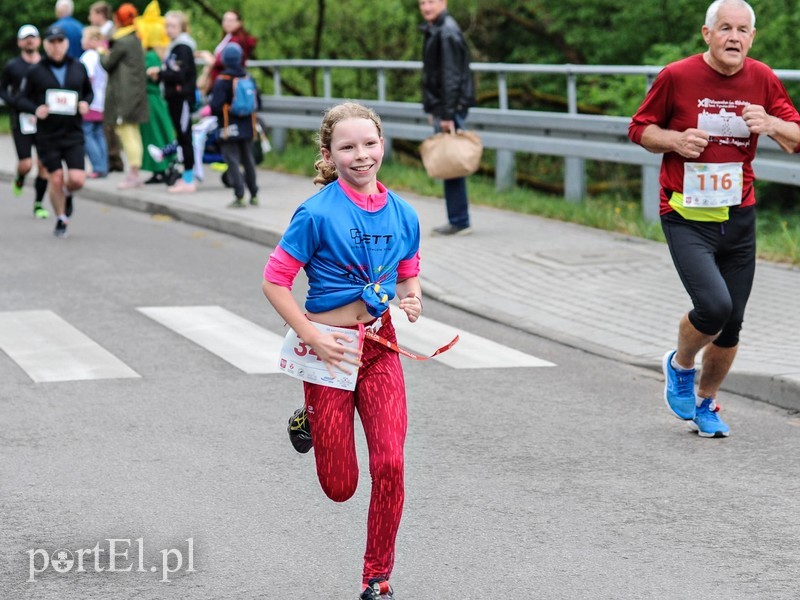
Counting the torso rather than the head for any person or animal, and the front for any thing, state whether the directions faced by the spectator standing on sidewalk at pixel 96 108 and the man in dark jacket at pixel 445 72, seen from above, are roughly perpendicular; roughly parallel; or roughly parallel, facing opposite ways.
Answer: roughly parallel

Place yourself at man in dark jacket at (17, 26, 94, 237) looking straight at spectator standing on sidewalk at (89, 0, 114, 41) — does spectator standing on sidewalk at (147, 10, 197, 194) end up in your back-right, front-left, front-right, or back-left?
front-right

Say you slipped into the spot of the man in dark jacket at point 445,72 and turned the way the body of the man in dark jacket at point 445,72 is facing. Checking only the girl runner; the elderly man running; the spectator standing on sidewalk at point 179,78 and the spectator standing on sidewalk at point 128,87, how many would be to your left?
2

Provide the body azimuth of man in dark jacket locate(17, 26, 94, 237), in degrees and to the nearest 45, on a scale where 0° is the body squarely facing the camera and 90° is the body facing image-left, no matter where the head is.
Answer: approximately 0°

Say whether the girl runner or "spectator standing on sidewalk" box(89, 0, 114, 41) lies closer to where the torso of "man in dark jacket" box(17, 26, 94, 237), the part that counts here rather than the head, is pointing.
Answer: the girl runner

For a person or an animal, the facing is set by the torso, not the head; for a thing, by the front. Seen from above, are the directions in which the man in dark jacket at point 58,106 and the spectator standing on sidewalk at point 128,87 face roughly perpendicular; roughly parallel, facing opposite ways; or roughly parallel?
roughly perpendicular

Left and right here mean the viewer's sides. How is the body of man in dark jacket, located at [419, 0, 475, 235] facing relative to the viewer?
facing to the left of the viewer

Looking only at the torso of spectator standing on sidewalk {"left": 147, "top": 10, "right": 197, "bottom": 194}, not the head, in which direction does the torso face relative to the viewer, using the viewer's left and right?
facing to the left of the viewer

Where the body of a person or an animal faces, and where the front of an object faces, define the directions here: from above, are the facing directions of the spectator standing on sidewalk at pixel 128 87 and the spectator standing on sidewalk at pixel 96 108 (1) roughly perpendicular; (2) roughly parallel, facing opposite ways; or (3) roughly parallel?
roughly parallel

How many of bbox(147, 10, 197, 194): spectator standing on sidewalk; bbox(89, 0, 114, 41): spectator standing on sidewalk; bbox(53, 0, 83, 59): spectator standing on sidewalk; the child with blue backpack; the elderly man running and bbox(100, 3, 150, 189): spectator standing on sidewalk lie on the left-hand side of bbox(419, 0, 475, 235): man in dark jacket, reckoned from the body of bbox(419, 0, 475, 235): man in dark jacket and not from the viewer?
1

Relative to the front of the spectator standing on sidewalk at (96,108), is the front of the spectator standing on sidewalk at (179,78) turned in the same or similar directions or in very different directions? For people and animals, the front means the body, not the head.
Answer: same or similar directions

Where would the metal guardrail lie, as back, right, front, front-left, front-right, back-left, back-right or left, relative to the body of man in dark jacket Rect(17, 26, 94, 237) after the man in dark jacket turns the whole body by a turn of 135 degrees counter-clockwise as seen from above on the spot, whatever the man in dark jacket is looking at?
front-right

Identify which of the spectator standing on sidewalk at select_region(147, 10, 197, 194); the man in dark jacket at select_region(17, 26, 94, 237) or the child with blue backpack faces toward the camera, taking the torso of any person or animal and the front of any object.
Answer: the man in dark jacket

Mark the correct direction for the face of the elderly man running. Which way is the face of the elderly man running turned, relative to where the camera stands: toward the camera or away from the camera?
toward the camera

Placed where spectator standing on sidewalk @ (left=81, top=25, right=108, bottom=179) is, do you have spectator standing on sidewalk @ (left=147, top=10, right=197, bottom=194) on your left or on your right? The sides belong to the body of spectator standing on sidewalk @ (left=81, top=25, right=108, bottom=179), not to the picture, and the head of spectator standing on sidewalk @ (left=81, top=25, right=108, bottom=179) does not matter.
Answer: on your left

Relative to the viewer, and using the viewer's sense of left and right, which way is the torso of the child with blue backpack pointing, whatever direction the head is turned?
facing away from the viewer and to the left of the viewer

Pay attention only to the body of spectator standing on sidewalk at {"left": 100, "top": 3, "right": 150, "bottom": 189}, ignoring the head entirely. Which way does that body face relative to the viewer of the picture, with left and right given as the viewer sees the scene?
facing to the left of the viewer

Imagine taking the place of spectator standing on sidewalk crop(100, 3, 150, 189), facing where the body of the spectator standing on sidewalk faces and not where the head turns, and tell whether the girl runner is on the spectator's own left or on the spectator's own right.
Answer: on the spectator's own left
